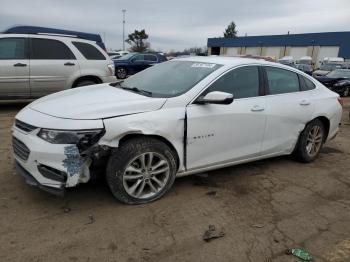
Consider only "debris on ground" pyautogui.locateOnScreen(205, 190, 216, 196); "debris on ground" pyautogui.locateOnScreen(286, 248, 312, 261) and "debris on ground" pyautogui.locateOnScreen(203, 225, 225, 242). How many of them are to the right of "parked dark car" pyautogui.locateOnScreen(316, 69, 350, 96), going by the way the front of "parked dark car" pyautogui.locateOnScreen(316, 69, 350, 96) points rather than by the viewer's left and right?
0

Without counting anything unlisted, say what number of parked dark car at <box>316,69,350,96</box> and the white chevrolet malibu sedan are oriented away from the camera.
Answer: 0

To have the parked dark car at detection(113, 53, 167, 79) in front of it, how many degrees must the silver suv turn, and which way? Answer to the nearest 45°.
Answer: approximately 90° to its right

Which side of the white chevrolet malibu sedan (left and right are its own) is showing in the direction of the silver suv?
right

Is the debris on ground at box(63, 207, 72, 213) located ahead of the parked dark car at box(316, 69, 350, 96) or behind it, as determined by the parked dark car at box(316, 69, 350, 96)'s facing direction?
ahead

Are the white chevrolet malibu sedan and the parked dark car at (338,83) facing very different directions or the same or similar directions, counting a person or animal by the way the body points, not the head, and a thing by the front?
same or similar directions

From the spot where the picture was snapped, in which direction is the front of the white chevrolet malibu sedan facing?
facing the viewer and to the left of the viewer

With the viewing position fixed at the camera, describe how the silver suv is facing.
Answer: facing to the left of the viewer

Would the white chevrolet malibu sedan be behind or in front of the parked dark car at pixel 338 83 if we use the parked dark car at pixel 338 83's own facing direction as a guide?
in front

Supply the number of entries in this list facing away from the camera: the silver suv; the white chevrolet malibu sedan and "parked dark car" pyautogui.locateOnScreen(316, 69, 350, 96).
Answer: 0

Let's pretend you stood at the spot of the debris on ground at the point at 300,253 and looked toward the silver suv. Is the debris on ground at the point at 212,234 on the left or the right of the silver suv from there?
left

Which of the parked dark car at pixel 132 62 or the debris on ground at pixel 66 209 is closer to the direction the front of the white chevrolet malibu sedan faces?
the debris on ground

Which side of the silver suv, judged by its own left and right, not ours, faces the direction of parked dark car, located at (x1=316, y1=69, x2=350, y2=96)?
back

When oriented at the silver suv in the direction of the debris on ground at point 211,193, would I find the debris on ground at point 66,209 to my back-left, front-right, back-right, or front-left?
front-right

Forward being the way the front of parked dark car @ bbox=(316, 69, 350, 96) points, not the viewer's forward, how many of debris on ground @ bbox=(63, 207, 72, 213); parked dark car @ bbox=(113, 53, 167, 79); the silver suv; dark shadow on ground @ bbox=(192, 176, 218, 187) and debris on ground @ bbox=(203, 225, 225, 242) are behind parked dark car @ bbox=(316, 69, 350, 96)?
0

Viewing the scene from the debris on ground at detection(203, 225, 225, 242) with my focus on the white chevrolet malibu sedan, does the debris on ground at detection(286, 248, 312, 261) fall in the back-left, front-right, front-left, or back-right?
back-right

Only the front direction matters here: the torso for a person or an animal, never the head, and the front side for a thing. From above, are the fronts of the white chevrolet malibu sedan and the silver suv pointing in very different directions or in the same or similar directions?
same or similar directions

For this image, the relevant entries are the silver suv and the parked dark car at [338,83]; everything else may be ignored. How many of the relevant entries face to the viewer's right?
0

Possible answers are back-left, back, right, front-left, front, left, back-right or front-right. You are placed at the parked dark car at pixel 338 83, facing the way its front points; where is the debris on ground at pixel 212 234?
front-left
